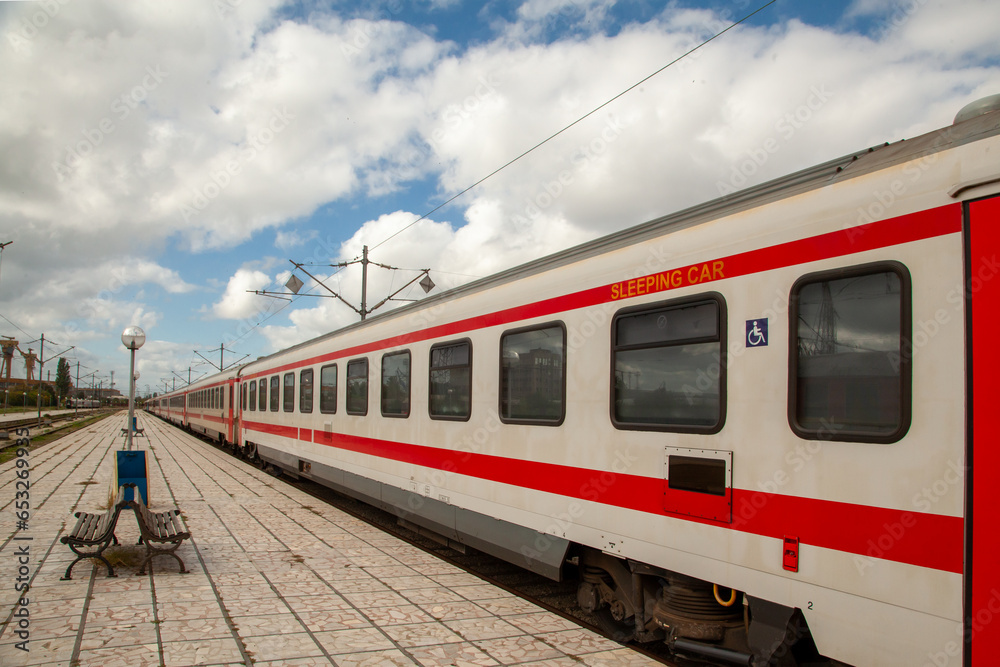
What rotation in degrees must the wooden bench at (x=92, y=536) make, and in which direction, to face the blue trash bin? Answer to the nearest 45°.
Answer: approximately 90° to its right

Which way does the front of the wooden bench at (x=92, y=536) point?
to the viewer's left

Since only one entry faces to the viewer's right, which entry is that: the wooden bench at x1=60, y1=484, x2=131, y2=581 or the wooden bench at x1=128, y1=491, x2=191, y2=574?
the wooden bench at x1=128, y1=491, x2=191, y2=574

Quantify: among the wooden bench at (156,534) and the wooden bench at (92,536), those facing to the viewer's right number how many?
1

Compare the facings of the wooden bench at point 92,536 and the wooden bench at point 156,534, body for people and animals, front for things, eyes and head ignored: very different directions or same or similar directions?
very different directions

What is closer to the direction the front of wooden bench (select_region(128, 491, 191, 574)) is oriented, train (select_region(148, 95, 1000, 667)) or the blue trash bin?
the train

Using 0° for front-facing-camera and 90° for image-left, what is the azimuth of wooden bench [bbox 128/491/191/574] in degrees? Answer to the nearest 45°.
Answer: approximately 270°

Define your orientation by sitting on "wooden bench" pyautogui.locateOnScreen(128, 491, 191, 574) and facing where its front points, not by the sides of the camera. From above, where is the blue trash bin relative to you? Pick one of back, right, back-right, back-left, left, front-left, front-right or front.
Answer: left
